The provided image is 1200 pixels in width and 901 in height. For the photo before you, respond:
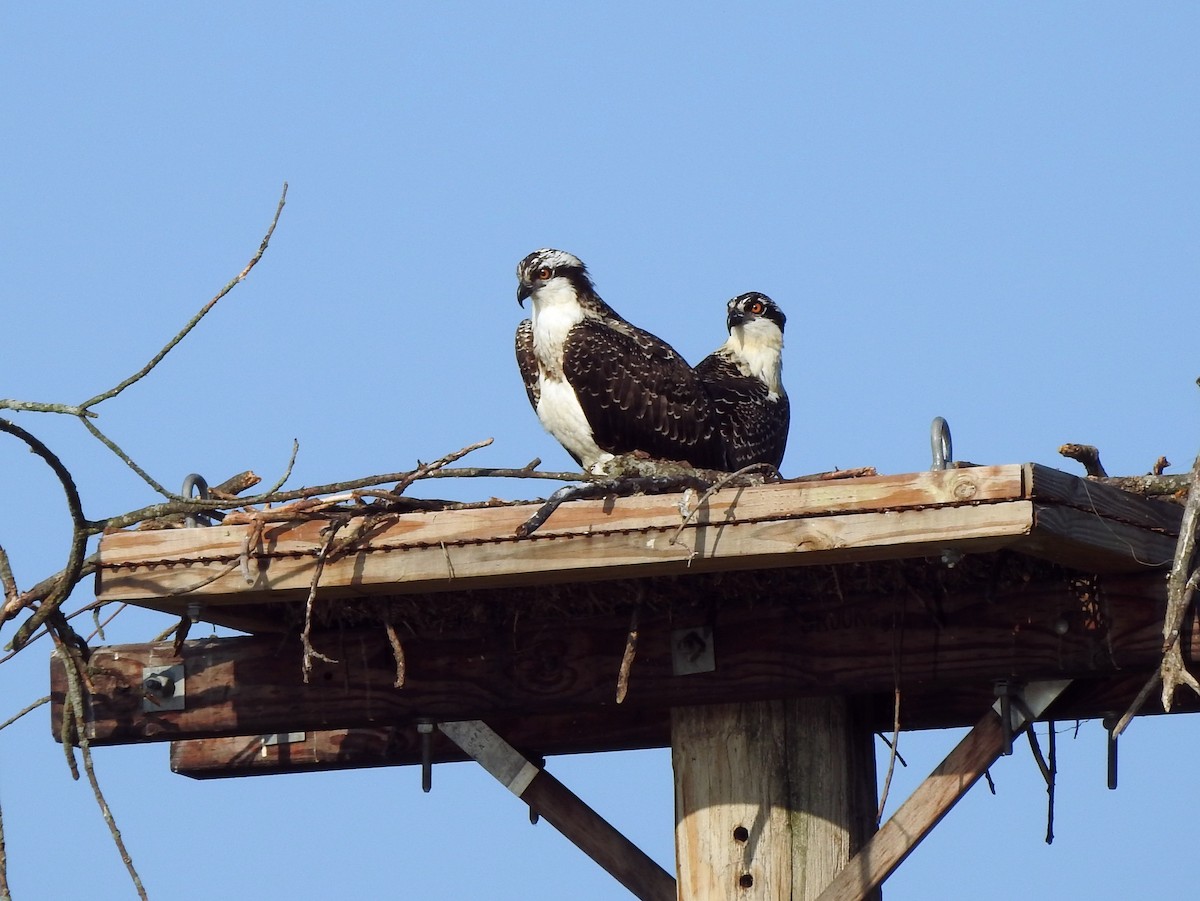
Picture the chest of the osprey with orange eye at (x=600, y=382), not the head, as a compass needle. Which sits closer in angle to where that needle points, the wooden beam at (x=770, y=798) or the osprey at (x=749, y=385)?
the wooden beam

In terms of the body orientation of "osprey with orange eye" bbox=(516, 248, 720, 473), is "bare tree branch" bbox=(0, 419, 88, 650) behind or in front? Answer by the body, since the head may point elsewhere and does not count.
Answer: in front

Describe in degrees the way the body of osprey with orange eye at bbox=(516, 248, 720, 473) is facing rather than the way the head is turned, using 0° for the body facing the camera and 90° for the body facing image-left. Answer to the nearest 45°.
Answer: approximately 45°

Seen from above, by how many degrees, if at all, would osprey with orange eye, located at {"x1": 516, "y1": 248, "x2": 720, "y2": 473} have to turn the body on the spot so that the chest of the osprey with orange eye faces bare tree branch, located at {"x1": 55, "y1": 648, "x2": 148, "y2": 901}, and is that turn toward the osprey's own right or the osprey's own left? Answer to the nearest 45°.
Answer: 0° — it already faces it

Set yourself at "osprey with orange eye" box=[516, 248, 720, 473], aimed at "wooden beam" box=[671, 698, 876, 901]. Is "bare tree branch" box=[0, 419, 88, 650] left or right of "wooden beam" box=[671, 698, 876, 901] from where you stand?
right

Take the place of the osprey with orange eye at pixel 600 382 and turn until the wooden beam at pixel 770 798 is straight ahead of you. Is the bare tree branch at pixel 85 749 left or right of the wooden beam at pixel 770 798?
right

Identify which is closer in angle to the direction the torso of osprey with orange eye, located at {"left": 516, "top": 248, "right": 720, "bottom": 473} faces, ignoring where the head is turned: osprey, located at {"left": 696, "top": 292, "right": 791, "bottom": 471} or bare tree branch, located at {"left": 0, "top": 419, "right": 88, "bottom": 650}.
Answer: the bare tree branch

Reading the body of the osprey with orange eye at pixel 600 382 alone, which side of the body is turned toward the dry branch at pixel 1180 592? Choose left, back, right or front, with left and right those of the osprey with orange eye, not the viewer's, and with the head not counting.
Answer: back

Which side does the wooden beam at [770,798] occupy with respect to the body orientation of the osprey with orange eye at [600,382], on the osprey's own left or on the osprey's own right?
on the osprey's own left
